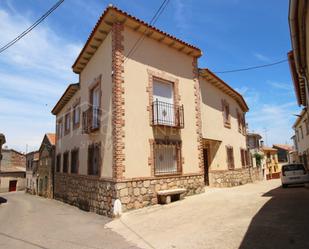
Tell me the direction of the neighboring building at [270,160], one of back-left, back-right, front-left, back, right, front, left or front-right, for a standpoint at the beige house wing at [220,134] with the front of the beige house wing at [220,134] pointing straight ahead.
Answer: back-left

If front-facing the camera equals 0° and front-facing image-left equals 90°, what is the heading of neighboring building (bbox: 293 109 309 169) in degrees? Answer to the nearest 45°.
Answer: approximately 90°

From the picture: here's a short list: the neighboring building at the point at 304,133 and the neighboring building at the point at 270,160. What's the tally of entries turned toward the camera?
1

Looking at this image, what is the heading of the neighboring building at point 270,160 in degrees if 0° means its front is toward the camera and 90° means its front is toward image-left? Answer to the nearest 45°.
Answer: approximately 0°

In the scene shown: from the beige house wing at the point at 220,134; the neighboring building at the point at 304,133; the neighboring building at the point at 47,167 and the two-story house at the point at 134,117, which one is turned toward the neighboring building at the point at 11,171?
the neighboring building at the point at 304,133

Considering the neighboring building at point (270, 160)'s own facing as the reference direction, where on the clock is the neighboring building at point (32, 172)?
the neighboring building at point (32, 172) is roughly at 2 o'clock from the neighboring building at point (270, 160).
